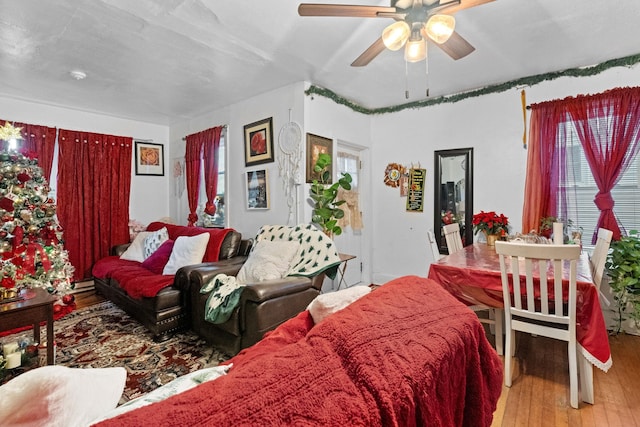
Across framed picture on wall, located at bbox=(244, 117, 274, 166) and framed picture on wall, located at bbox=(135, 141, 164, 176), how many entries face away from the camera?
0

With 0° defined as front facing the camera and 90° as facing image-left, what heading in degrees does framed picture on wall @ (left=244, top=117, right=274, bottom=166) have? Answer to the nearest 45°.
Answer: approximately 45°

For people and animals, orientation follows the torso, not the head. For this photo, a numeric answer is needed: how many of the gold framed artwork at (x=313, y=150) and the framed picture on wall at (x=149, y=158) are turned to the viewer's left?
0

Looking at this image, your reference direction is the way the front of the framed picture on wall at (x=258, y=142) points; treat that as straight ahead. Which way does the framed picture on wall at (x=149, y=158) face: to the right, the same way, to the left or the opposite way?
to the left

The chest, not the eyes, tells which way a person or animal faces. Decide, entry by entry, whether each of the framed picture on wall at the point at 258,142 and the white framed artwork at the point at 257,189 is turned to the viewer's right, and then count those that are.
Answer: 0

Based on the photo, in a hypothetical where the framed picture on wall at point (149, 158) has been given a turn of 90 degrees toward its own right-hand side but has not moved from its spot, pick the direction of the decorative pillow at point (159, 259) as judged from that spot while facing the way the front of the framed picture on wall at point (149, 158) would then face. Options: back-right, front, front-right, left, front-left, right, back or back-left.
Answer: front-left

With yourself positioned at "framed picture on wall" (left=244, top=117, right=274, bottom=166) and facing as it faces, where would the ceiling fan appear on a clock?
The ceiling fan is roughly at 10 o'clock from the framed picture on wall.

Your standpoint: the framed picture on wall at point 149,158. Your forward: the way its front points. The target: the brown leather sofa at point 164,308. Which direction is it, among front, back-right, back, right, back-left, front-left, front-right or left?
front-right

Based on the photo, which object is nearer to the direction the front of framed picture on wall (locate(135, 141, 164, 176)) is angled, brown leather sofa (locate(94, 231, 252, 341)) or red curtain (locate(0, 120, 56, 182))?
the brown leather sofa

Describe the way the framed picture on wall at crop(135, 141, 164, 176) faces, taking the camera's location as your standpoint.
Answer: facing the viewer and to the right of the viewer

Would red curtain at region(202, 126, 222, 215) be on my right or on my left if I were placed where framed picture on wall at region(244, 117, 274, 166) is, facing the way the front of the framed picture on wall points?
on my right

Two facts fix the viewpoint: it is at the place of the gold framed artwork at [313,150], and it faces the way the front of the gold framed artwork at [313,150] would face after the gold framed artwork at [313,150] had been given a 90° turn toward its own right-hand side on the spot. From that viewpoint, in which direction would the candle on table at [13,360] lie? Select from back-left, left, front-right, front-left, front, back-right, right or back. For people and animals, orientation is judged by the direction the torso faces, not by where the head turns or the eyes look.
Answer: front

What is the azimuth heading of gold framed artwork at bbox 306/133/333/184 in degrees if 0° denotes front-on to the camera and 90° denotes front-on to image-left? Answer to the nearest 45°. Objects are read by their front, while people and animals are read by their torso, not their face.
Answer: approximately 315°

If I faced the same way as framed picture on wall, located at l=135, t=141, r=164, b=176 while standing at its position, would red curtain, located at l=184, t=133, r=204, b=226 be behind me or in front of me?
in front
